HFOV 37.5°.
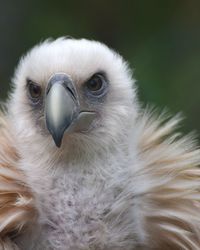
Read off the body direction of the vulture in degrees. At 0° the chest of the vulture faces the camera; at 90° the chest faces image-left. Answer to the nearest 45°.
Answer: approximately 0°
